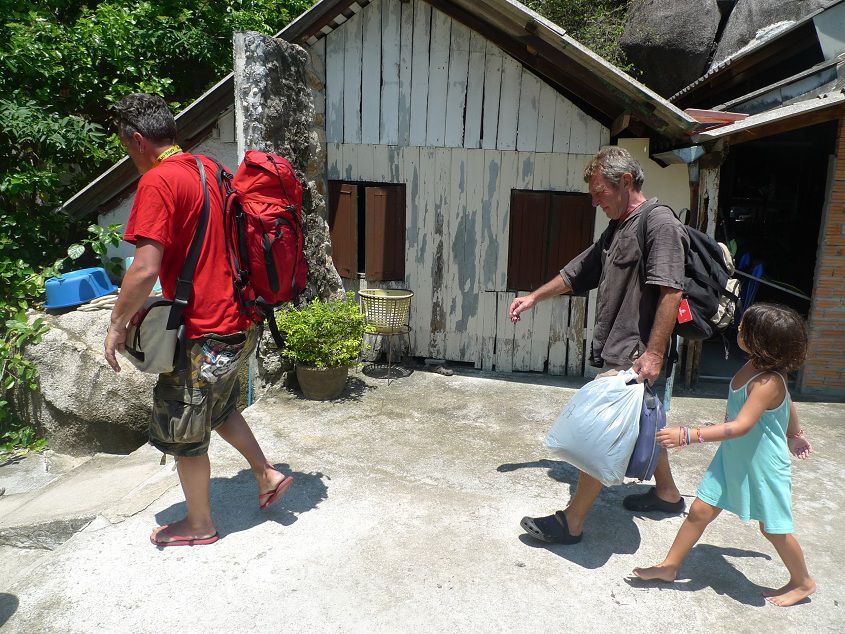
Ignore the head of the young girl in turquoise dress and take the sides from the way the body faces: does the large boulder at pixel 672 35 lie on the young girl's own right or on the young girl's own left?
on the young girl's own right

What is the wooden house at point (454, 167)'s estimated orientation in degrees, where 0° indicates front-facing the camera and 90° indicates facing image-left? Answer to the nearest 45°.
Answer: approximately 0°

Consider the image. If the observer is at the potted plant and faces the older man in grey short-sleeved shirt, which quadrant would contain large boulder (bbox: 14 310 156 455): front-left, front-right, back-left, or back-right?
back-right

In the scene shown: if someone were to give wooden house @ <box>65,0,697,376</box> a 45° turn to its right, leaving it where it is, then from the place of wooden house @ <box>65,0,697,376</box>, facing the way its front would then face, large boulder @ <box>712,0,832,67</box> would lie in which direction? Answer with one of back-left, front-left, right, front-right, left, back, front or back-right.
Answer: back

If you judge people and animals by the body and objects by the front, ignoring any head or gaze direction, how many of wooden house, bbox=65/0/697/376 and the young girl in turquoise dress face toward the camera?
1

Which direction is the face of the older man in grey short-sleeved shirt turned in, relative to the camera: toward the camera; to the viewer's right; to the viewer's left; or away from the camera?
to the viewer's left

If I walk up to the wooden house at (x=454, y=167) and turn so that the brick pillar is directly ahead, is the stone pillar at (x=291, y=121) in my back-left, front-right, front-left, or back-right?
back-right

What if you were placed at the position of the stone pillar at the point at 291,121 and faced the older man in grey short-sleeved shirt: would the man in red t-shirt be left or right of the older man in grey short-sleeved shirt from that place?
right

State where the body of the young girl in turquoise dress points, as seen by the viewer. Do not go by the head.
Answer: to the viewer's left

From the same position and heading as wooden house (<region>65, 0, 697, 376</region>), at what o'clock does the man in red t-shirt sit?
The man in red t-shirt is roughly at 1 o'clock from the wooden house.

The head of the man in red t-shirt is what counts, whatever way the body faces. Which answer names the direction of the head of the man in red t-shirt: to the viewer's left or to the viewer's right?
to the viewer's left
